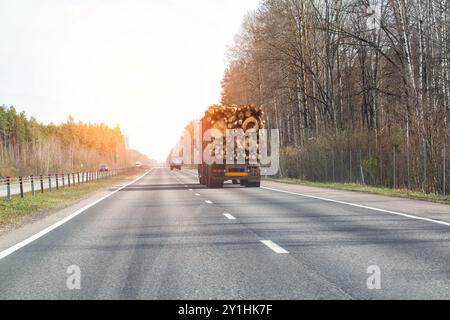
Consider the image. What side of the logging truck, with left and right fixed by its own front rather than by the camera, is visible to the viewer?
back
